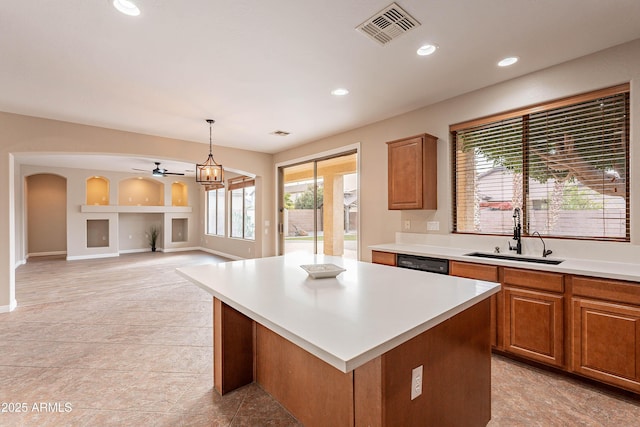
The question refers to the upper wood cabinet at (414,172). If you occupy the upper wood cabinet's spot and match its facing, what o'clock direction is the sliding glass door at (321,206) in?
The sliding glass door is roughly at 3 o'clock from the upper wood cabinet.

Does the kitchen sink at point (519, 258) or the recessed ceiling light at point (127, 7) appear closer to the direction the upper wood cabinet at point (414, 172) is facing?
the recessed ceiling light

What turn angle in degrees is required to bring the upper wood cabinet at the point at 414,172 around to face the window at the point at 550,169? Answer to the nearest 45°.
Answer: approximately 135° to its left

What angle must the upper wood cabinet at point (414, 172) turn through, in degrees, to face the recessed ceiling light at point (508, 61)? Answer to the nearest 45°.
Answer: approximately 90° to its left

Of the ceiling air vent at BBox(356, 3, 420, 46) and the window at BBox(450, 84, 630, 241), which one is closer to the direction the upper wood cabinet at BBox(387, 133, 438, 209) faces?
the ceiling air vent

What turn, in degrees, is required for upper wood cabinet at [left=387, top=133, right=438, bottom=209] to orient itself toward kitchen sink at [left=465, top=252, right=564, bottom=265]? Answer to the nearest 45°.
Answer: approximately 90° to its left

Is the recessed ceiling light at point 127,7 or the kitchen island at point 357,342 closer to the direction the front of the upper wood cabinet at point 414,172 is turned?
the recessed ceiling light

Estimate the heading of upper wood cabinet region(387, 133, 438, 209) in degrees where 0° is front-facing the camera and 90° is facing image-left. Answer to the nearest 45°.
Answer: approximately 45°

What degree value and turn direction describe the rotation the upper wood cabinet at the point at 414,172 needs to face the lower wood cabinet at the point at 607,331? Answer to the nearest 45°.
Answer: approximately 90° to its left

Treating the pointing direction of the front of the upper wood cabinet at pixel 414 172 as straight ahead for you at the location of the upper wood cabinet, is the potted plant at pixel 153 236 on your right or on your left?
on your right
